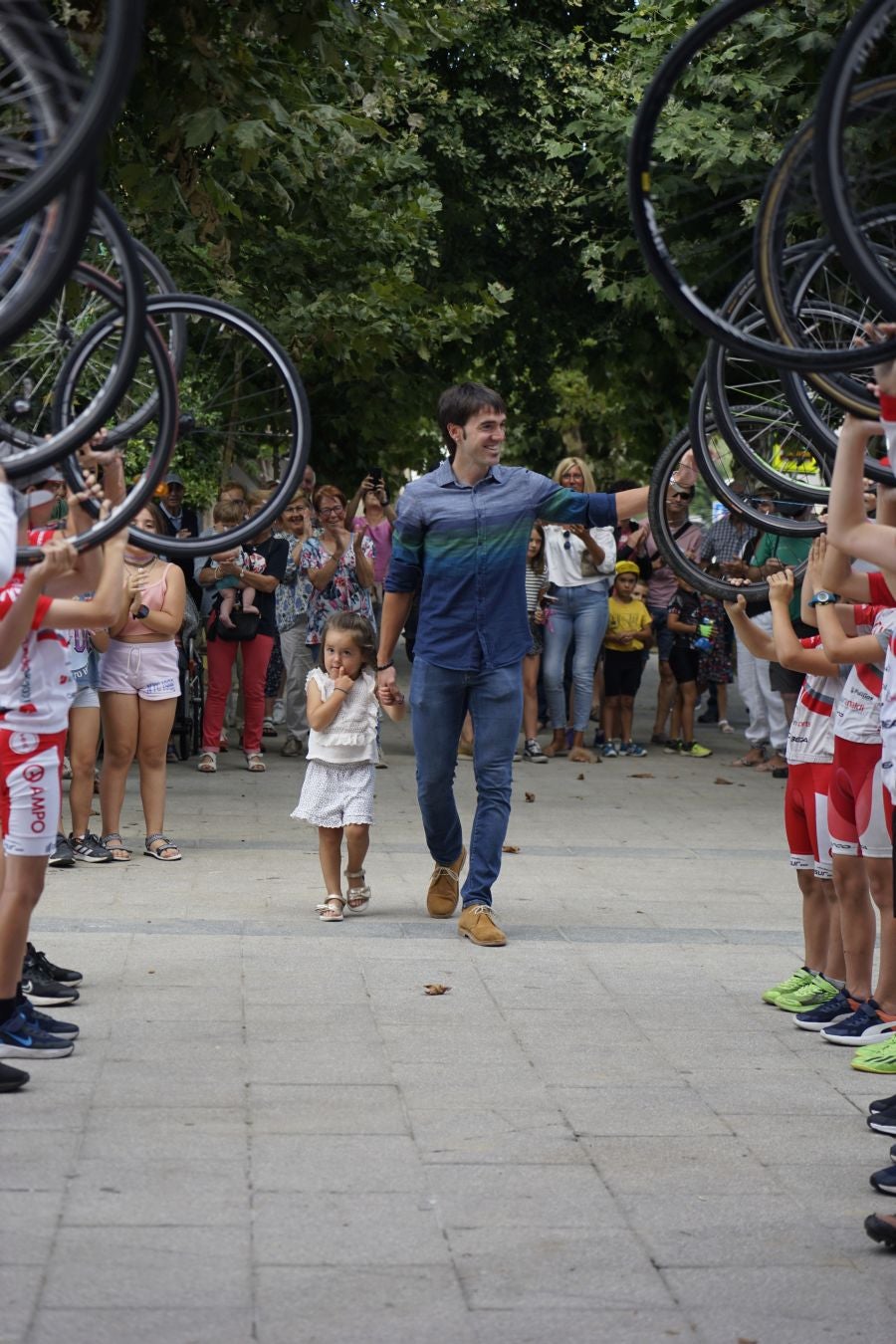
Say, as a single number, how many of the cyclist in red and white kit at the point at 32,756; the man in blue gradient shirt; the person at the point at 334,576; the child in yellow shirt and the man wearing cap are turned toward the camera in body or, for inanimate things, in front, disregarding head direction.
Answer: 4

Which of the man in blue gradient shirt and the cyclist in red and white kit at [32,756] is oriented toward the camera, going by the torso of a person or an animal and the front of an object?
the man in blue gradient shirt

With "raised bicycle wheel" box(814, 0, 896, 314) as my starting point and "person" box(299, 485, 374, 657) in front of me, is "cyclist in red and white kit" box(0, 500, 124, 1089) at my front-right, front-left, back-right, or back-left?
front-left

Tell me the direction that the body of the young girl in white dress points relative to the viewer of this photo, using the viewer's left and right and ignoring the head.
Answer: facing the viewer

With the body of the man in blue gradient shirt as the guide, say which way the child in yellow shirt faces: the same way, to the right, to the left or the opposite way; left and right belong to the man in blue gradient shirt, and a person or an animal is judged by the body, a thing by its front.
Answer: the same way

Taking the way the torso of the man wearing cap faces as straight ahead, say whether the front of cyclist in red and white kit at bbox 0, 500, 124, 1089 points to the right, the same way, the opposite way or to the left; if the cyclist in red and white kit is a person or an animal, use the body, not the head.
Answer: to the left

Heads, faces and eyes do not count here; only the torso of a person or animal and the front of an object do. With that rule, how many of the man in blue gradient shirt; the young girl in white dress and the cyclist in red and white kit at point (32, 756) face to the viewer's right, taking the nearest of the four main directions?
1

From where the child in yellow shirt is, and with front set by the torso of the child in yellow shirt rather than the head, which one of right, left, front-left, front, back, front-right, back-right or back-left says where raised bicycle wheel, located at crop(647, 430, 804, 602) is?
front

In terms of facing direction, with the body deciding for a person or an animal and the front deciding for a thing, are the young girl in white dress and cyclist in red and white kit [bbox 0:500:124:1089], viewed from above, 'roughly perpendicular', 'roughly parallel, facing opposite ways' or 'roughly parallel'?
roughly perpendicular

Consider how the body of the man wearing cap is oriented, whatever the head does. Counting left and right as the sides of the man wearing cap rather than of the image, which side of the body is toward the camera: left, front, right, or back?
front

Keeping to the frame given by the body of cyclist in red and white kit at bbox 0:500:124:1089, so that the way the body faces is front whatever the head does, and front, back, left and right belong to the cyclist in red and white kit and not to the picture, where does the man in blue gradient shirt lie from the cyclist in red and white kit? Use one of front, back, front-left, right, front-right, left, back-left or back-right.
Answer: front-left

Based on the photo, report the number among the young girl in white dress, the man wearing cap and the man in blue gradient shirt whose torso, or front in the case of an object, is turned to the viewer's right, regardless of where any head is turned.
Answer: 0

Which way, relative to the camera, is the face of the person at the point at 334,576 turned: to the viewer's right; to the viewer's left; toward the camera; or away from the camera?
toward the camera

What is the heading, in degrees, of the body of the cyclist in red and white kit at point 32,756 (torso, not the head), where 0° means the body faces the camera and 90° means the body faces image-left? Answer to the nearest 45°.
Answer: approximately 270°

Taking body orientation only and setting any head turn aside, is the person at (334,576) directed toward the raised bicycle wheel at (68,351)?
yes
